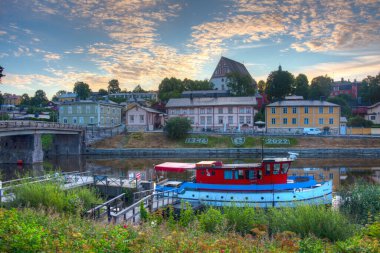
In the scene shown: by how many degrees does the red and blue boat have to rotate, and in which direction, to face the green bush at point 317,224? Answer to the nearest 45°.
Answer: approximately 90° to its right

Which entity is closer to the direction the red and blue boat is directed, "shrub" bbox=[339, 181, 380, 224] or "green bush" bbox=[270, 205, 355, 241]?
the shrub

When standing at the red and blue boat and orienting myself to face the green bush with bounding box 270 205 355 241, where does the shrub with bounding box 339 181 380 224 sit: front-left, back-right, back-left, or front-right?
front-left

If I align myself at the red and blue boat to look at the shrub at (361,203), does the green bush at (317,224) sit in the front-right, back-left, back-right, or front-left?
front-right

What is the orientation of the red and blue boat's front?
to the viewer's right

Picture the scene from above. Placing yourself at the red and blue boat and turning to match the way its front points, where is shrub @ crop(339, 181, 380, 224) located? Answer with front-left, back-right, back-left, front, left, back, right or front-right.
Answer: front-right
